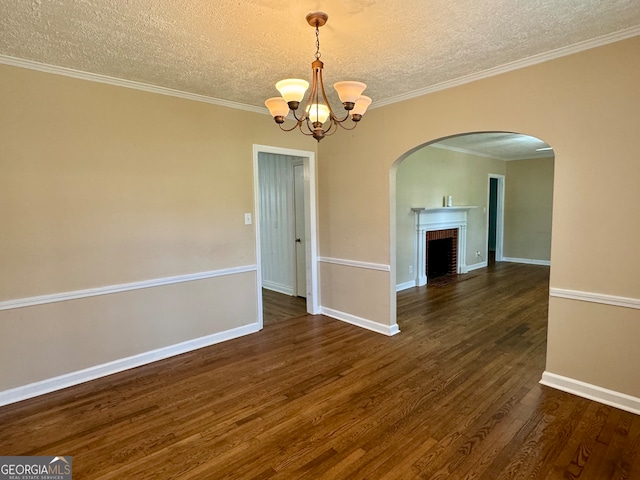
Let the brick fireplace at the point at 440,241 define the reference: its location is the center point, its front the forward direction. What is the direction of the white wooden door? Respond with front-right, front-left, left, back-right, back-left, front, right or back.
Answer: right

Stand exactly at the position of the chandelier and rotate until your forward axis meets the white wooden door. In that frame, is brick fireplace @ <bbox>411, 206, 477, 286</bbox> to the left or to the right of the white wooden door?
right

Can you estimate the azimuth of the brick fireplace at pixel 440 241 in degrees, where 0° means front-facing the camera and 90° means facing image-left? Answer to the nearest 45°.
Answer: approximately 315°

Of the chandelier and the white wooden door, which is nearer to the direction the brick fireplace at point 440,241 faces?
the chandelier

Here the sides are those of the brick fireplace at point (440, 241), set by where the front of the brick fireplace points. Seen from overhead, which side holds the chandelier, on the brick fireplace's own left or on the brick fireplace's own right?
on the brick fireplace's own right

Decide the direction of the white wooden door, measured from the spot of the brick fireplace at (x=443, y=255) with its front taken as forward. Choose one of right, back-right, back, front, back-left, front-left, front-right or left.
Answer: right

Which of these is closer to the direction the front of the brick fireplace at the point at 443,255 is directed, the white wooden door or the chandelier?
the chandelier

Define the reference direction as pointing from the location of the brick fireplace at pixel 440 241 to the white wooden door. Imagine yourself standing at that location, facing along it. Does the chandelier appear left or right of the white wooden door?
left
